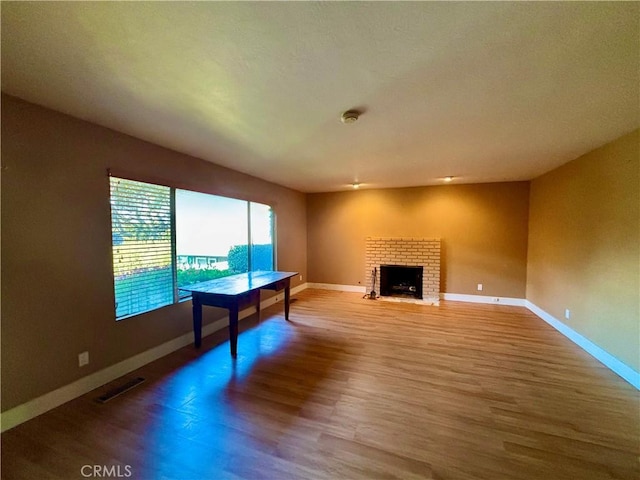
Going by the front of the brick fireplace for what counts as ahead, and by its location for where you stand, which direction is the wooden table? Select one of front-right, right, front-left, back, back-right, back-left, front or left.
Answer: front-right

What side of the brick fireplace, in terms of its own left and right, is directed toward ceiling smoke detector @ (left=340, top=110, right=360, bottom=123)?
front

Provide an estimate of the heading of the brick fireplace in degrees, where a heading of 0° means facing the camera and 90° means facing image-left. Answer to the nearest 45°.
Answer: approximately 0°
